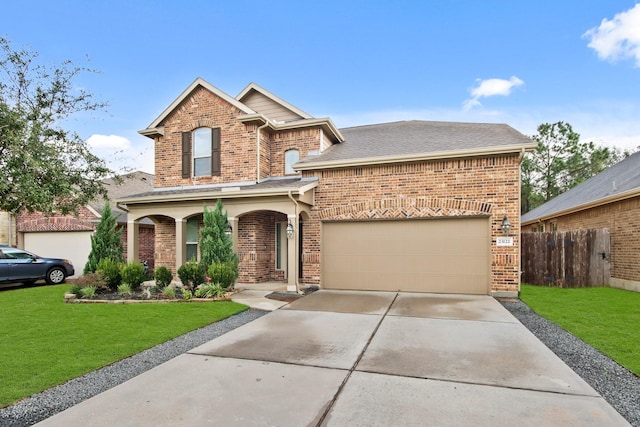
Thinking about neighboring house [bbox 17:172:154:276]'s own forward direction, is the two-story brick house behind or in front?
in front

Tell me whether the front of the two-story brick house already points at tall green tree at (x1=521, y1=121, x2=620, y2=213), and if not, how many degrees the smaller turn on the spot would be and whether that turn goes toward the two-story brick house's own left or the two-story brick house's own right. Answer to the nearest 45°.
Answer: approximately 135° to the two-story brick house's own left

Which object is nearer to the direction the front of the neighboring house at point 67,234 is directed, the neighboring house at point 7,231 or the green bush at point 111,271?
the green bush

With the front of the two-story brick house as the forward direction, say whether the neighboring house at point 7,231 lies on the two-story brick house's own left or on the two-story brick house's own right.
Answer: on the two-story brick house's own right

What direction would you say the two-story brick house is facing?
toward the camera

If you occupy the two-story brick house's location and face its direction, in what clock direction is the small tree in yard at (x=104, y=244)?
The small tree in yard is roughly at 3 o'clock from the two-story brick house.

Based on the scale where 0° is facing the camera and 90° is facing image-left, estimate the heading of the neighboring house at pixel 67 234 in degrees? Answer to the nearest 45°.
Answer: approximately 0°

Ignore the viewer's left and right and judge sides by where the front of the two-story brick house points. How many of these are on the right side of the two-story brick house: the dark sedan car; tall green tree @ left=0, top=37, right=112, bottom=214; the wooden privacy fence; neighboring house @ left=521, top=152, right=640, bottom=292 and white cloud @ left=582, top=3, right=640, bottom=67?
2

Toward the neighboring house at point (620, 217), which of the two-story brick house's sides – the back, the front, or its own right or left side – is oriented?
left

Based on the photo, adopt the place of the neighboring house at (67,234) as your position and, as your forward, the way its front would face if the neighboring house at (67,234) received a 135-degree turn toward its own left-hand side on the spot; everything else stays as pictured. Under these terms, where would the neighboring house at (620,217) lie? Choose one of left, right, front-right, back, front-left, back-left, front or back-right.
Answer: right

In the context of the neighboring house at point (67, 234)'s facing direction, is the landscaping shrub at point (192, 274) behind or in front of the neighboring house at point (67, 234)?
in front
